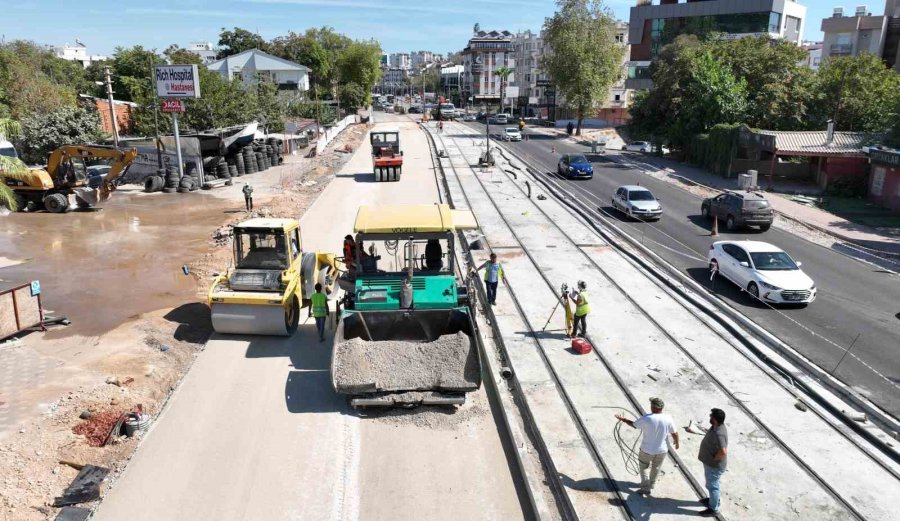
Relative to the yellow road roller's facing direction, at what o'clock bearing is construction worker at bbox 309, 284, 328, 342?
The construction worker is roughly at 9 o'clock from the yellow road roller.

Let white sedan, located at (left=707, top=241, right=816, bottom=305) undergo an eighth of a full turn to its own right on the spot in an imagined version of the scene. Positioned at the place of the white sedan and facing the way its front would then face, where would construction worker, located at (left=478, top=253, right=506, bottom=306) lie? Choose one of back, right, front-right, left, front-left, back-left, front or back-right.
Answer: front-right

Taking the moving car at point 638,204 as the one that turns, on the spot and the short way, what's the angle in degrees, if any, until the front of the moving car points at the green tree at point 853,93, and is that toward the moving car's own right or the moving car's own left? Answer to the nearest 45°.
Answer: approximately 90° to the moving car's own left

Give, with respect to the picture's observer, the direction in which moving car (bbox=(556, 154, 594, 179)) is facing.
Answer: facing the viewer and to the right of the viewer

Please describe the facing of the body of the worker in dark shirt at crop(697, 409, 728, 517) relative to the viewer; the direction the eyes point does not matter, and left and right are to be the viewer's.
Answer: facing to the left of the viewer

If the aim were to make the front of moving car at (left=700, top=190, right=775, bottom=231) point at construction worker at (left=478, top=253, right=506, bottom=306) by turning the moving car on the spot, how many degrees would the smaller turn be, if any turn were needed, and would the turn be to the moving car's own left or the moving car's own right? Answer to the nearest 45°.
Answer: approximately 135° to the moving car's own left

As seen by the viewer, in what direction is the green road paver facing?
toward the camera

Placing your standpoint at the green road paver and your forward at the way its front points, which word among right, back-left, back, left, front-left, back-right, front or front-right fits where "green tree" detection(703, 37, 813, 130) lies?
back-left

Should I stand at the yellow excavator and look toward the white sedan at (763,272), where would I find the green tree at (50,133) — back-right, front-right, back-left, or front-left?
back-left

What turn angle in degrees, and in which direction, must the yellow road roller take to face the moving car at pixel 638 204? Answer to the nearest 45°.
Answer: approximately 180°

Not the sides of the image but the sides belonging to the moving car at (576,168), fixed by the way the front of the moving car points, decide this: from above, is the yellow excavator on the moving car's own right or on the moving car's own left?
on the moving car's own right

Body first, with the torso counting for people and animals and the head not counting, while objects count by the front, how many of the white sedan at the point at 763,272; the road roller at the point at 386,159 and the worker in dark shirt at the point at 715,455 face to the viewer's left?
1

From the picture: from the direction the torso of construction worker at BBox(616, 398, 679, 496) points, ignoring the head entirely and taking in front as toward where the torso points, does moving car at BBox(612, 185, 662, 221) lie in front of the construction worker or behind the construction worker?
in front

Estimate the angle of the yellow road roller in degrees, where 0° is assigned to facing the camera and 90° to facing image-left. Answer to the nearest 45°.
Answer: approximately 45°

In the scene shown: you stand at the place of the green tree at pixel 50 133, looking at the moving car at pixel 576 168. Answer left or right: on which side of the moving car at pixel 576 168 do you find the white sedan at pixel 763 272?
right

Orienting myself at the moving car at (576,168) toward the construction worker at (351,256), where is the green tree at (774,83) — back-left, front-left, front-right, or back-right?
back-left

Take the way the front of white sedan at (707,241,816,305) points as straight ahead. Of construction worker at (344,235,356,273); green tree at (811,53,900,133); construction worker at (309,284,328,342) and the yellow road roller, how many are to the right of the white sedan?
3

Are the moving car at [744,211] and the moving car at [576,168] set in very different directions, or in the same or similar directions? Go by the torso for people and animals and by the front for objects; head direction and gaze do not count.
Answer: very different directions

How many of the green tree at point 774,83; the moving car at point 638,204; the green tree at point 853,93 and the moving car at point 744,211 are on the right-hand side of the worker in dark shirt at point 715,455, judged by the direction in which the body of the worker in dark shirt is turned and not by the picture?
4

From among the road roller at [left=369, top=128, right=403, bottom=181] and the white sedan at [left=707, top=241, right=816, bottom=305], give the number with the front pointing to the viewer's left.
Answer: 0
